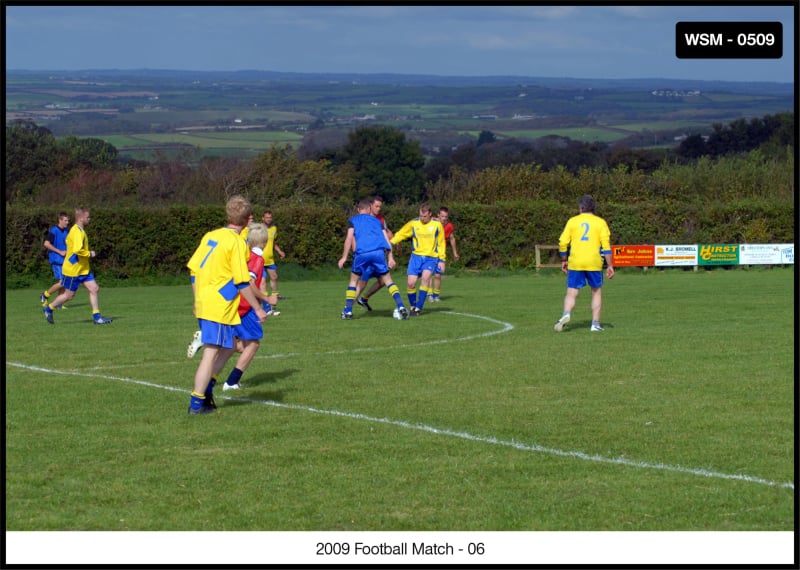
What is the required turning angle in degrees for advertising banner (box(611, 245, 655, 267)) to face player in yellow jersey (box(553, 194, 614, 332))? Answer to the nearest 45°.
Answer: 0° — it already faces them

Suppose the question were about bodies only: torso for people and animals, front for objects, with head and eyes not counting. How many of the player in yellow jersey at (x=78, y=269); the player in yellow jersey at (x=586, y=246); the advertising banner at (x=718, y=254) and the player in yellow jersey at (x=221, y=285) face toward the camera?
1

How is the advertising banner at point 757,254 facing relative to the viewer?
toward the camera

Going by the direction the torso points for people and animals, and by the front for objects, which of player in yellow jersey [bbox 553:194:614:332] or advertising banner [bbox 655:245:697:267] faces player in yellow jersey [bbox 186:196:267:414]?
the advertising banner

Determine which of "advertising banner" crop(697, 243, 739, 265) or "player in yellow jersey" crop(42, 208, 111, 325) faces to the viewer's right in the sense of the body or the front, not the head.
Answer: the player in yellow jersey

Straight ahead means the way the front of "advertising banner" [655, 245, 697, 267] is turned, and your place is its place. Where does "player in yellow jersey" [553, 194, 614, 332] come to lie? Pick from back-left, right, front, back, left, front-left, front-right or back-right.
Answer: front

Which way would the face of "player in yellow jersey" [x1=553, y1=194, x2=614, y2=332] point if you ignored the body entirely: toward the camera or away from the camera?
away from the camera

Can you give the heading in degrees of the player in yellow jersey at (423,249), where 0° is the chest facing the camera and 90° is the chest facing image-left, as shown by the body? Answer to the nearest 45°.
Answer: approximately 0°

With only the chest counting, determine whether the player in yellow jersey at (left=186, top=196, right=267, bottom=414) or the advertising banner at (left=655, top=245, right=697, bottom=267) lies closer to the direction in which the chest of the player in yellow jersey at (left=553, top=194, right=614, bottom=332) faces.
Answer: the advertising banner

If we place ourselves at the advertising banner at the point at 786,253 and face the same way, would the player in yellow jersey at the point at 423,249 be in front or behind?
in front

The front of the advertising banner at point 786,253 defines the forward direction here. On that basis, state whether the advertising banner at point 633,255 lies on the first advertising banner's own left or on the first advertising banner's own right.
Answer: on the first advertising banner's own right

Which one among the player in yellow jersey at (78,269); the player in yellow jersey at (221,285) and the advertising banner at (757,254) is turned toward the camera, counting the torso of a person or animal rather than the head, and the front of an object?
the advertising banner

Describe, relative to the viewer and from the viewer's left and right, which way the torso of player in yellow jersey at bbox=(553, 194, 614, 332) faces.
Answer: facing away from the viewer

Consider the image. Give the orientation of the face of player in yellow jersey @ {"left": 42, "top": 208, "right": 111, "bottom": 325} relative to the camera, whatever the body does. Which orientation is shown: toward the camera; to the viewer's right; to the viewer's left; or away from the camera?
to the viewer's right
